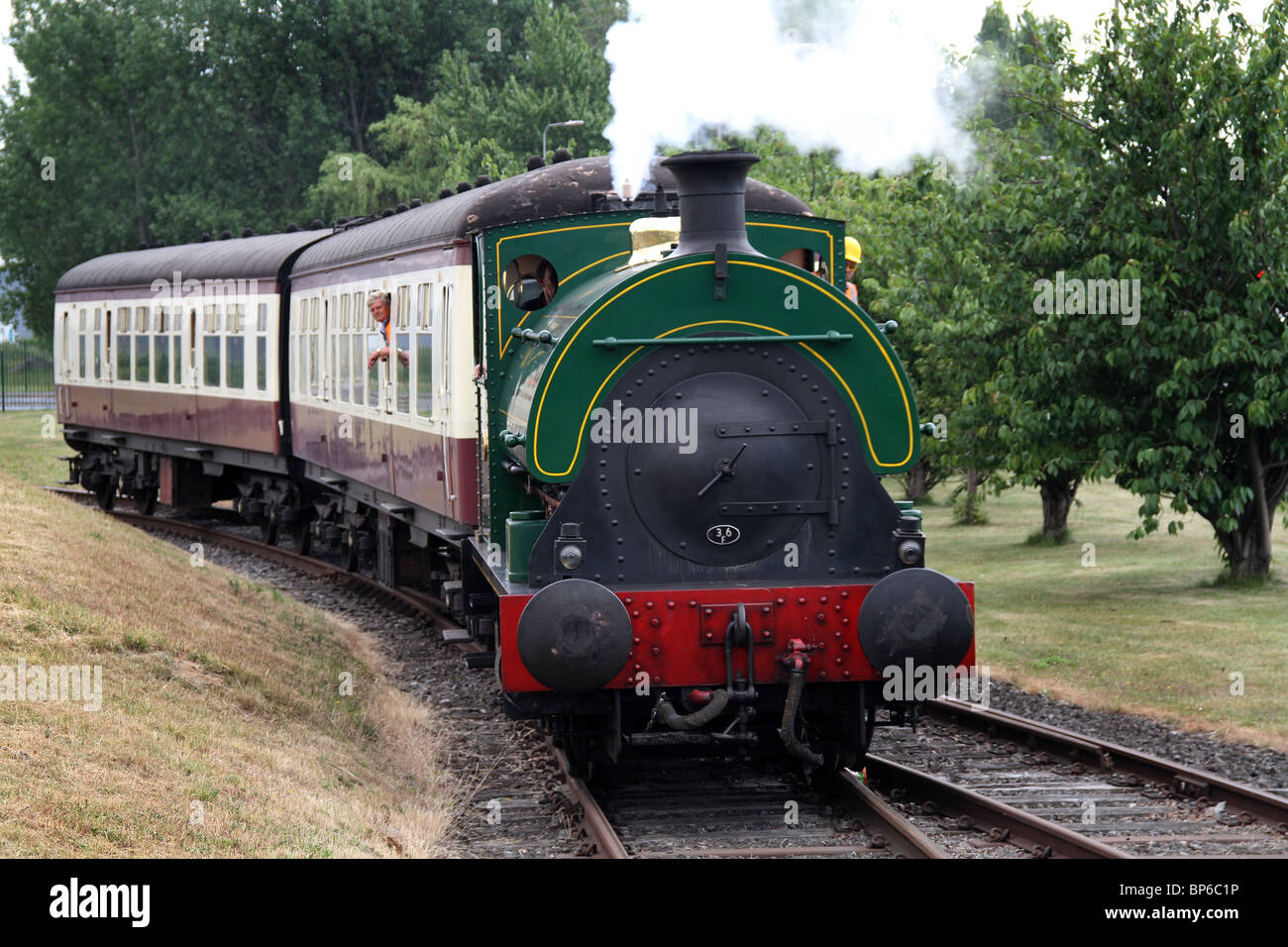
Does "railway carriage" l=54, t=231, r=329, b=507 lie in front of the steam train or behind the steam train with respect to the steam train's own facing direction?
behind

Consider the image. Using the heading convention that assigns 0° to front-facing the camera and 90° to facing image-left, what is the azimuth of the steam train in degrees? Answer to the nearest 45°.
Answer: approximately 0°

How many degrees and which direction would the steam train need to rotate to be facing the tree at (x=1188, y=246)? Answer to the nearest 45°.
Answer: approximately 135° to its left
